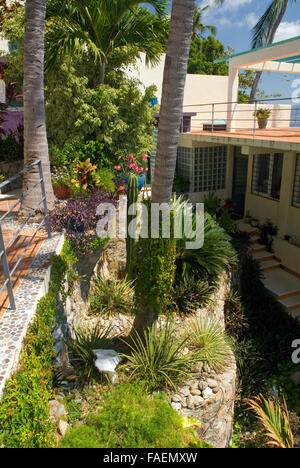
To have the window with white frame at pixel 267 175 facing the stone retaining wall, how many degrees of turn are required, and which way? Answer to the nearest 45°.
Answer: approximately 45° to its left

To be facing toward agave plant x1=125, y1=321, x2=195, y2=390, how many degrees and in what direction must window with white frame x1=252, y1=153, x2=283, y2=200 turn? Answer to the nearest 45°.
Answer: approximately 45° to its left

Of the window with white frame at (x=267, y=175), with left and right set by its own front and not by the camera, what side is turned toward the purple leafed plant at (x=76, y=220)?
front

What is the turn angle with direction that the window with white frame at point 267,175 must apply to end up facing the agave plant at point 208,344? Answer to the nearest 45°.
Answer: approximately 45° to its left

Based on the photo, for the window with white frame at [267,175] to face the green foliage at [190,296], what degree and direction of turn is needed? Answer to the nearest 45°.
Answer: approximately 45° to its left

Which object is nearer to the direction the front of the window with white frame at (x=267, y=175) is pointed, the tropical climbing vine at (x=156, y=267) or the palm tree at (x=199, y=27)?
the tropical climbing vine

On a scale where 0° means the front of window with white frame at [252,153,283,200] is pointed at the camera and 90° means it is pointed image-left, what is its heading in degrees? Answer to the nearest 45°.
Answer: approximately 45°

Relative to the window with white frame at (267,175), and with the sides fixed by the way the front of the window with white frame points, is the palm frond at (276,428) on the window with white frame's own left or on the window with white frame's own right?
on the window with white frame's own left

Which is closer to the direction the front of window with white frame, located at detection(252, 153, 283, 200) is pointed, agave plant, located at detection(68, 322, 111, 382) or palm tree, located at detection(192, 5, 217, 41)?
the agave plant

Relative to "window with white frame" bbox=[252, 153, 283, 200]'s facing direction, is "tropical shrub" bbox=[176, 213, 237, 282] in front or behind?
in front

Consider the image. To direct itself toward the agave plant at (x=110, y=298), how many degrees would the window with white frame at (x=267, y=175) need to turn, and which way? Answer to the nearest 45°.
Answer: approximately 45° to its left

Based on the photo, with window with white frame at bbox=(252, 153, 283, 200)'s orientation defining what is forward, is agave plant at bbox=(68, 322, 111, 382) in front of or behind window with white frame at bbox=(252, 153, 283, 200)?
in front

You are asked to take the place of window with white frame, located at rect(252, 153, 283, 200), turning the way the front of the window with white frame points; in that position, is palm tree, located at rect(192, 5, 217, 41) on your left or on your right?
on your right
